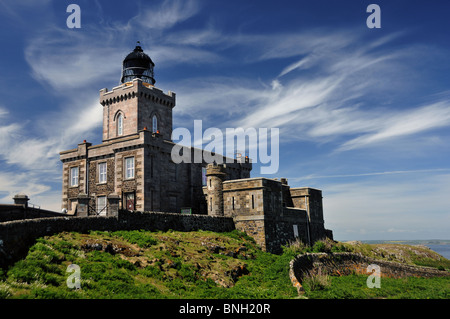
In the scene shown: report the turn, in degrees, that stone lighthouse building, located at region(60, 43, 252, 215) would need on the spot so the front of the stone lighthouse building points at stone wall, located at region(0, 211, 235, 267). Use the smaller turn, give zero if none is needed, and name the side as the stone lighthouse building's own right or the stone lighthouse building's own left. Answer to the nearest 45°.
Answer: approximately 45° to the stone lighthouse building's own left

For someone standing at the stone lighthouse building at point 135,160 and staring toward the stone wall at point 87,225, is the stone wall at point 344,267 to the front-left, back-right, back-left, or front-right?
front-left

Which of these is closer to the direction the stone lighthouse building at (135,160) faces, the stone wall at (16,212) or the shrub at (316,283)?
the stone wall

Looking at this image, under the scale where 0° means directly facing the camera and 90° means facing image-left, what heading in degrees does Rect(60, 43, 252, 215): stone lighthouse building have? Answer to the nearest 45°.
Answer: approximately 45°

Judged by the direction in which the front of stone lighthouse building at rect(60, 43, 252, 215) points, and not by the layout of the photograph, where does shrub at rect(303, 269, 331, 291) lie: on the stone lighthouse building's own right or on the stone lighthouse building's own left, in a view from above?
on the stone lighthouse building's own left

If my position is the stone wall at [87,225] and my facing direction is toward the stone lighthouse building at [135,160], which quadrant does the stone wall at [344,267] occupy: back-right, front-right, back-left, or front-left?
front-right

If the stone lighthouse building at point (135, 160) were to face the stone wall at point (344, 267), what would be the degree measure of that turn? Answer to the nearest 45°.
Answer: approximately 90° to its left

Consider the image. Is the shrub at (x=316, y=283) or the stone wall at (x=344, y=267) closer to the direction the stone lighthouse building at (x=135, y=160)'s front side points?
the shrub

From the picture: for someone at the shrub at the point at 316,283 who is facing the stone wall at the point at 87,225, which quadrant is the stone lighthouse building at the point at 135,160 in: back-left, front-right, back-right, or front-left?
front-right

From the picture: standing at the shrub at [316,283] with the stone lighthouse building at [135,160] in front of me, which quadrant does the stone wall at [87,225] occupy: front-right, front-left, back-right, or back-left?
front-left
